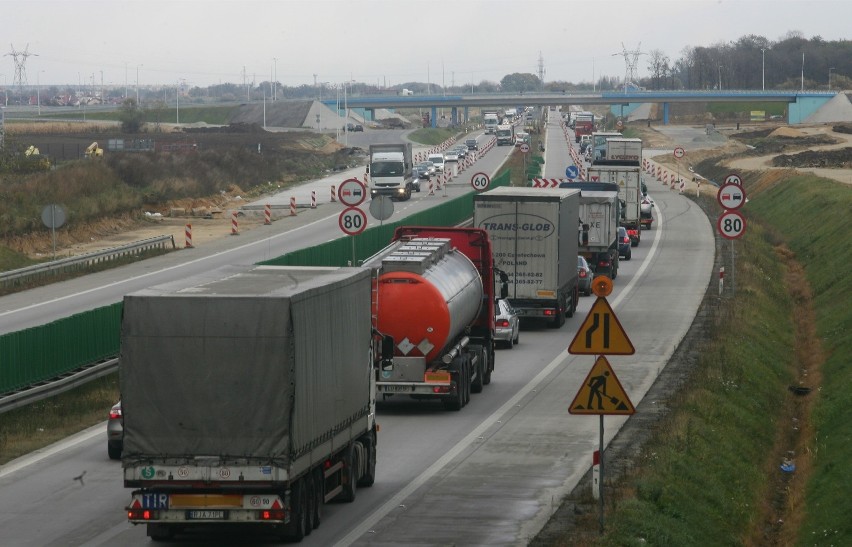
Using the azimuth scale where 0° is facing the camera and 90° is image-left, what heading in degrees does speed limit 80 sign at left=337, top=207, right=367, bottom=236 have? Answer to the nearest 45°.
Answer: approximately 0°

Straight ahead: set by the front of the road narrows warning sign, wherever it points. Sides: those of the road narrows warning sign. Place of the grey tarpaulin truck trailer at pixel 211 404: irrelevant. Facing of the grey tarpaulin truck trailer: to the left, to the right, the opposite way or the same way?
the opposite way

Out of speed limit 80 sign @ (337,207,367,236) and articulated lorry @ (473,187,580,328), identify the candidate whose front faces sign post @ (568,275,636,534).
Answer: the speed limit 80 sign

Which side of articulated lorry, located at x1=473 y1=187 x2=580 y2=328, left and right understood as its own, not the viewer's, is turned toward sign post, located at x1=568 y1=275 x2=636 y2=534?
back

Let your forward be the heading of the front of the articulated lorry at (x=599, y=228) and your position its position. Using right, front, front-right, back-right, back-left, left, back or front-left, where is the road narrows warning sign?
back

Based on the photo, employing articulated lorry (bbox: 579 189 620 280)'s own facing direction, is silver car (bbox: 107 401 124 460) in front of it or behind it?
behind

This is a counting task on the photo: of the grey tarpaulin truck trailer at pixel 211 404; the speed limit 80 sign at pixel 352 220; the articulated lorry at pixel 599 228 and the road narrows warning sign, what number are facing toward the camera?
2

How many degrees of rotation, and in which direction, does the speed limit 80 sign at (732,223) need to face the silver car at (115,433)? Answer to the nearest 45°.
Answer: approximately 45° to its right

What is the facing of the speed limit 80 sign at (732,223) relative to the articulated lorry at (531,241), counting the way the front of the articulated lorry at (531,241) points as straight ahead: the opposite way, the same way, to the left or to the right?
the opposite way

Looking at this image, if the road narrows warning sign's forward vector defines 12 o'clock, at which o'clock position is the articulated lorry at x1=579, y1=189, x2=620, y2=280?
The articulated lorry is roughly at 6 o'clock from the road narrows warning sign.

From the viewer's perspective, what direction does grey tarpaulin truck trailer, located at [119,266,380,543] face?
away from the camera

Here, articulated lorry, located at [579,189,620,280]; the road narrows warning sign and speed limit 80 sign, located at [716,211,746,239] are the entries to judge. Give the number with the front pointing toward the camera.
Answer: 2

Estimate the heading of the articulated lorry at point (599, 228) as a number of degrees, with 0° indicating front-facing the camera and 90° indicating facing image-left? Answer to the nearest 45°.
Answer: approximately 180°
